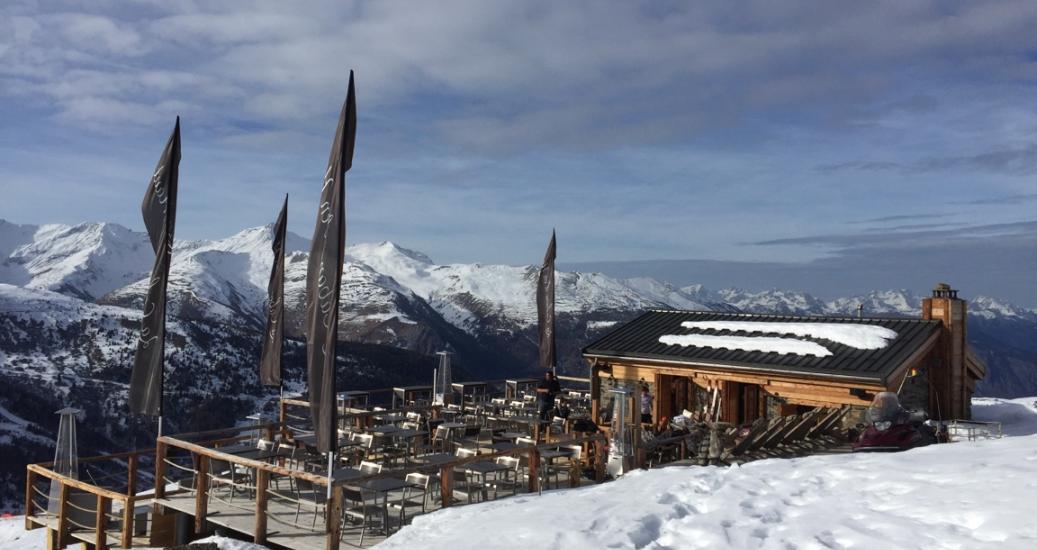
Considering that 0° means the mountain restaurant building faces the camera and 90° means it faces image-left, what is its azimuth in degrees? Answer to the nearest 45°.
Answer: approximately 45°

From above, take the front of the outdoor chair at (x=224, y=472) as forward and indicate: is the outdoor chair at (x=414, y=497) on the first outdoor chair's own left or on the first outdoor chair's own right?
on the first outdoor chair's own right

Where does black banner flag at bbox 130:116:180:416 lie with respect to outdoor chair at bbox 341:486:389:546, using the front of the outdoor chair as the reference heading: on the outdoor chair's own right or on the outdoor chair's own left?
on the outdoor chair's own left

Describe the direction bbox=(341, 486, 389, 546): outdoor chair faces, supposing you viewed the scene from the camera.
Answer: facing away from the viewer and to the right of the viewer

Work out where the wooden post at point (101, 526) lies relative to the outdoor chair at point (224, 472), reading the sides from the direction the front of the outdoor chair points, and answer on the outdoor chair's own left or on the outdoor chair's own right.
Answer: on the outdoor chair's own left

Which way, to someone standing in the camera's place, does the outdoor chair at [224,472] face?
facing away from the viewer and to the right of the viewer
